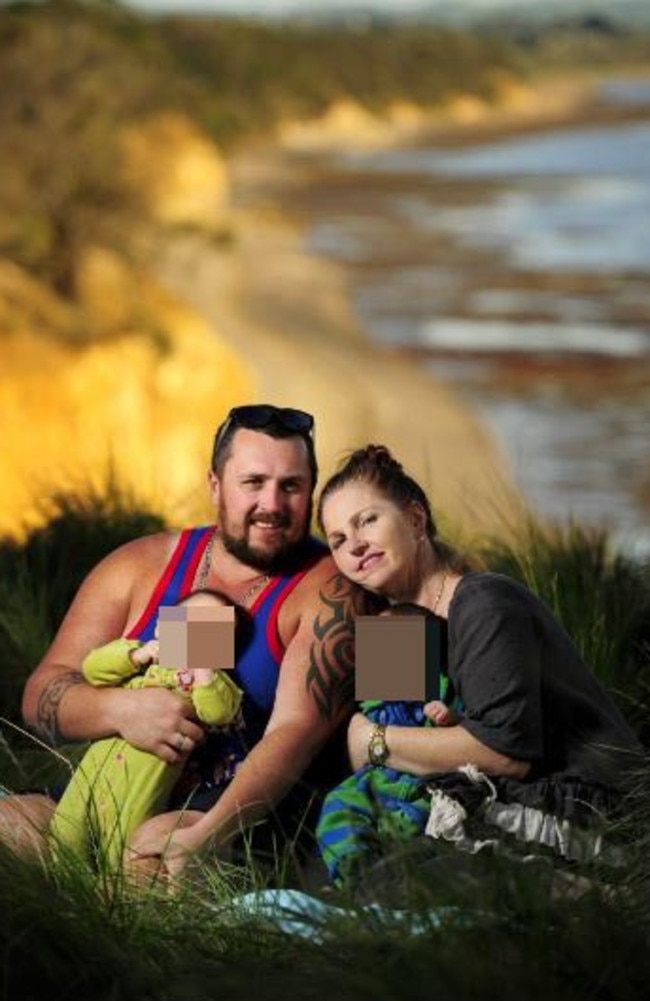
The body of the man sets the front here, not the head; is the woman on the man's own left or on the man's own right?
on the man's own left

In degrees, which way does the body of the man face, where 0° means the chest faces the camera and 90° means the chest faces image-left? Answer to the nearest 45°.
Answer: approximately 0°
